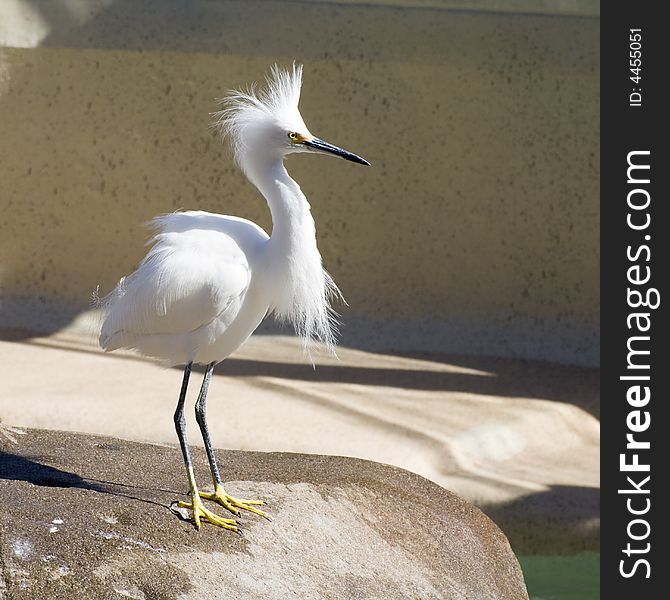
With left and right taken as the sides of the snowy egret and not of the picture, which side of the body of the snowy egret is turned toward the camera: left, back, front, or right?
right
